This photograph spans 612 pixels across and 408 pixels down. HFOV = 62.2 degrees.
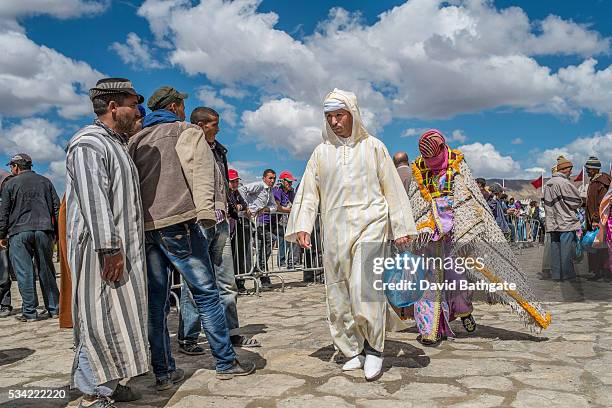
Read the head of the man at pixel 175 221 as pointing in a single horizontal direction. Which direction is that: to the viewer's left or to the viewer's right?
to the viewer's right

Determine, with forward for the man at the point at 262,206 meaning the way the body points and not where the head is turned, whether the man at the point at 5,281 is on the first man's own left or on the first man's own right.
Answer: on the first man's own right

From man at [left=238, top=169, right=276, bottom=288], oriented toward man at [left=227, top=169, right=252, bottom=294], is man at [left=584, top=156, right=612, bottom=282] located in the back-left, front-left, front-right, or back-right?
back-left

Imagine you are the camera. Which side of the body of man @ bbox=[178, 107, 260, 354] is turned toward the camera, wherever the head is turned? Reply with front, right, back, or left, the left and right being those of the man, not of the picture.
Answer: right

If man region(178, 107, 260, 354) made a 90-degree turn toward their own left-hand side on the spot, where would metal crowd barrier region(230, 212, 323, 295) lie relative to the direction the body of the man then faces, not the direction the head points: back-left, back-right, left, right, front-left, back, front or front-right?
front

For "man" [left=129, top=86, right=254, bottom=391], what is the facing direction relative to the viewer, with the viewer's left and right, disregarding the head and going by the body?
facing away from the viewer and to the right of the viewer

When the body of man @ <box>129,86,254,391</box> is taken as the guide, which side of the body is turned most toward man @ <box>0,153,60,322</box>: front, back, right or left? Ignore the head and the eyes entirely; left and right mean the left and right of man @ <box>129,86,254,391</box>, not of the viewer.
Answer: left

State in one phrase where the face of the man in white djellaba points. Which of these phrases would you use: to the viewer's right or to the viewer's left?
to the viewer's left

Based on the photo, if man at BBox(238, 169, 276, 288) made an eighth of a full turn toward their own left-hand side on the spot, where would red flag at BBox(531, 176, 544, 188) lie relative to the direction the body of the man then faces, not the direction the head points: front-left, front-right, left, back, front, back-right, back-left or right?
front-left

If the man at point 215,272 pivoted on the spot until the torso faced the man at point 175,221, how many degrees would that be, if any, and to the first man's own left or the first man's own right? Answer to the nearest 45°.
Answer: approximately 90° to the first man's own right

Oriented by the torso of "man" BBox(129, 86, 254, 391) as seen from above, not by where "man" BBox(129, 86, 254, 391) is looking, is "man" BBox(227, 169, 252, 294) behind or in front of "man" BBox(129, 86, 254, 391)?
in front

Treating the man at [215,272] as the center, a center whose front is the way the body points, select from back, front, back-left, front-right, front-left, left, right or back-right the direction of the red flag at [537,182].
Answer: front-left
